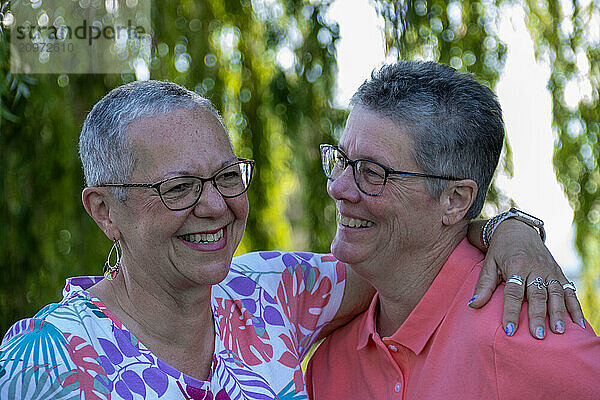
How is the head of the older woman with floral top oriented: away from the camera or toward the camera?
toward the camera

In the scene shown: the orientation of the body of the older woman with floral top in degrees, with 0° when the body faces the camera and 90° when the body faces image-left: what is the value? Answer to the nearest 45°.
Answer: approximately 315°
